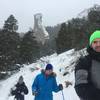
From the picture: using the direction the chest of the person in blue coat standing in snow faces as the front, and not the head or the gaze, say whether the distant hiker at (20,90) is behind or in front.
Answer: behind

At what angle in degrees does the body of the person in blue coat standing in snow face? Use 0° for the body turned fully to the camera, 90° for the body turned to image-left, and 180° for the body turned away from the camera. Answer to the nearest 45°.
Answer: approximately 0°
